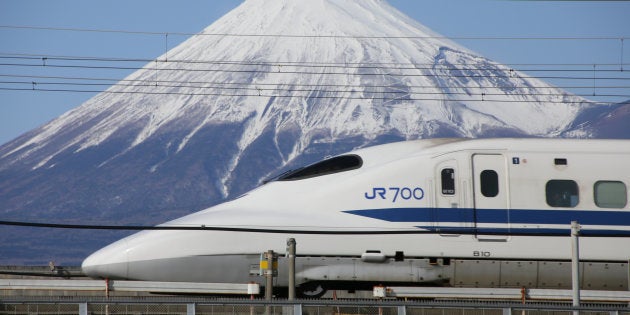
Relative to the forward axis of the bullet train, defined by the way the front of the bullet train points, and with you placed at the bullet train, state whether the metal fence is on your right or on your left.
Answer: on your left

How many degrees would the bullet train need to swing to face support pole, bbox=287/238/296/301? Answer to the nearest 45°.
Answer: approximately 45° to its left

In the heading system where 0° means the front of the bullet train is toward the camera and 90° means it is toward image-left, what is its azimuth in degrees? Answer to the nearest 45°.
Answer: approximately 90°
